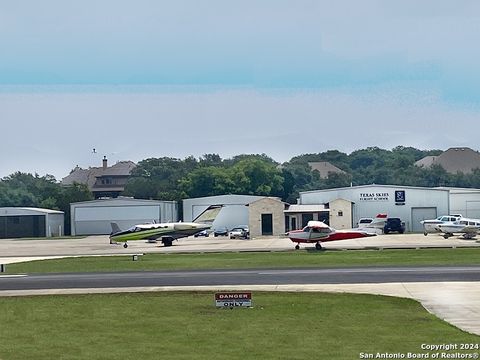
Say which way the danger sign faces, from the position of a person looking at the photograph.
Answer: facing the viewer
